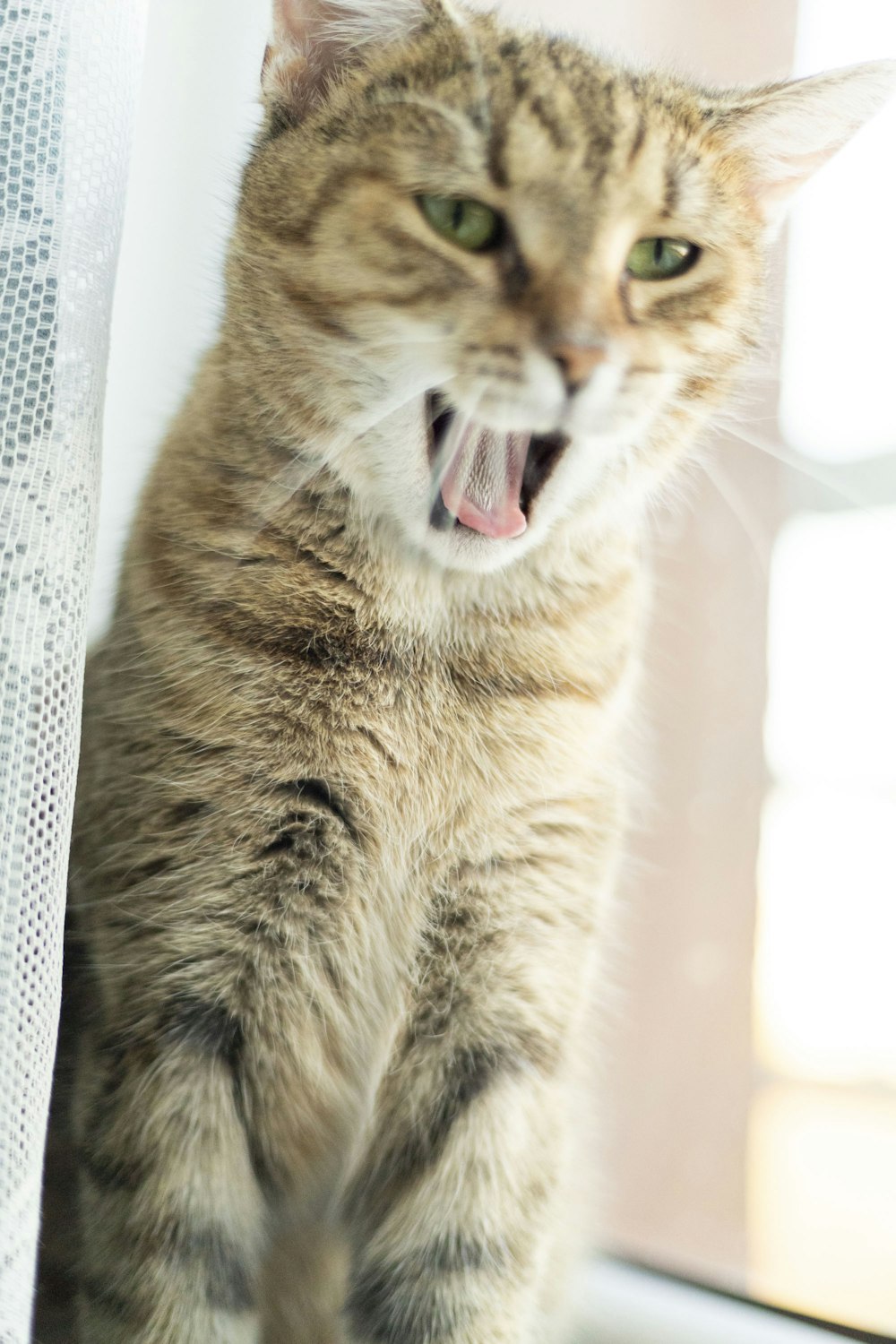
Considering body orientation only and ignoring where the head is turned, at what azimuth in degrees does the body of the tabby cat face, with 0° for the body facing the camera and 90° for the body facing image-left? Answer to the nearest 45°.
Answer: approximately 0°
